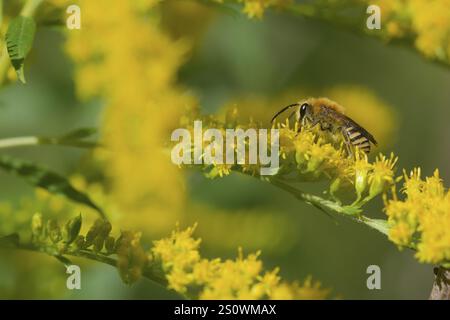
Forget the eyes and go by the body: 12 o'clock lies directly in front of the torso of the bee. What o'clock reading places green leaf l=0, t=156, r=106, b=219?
The green leaf is roughly at 11 o'clock from the bee.

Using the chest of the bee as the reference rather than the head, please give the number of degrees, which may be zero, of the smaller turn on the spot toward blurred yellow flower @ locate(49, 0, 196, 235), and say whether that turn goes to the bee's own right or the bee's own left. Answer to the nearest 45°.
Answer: approximately 45° to the bee's own right

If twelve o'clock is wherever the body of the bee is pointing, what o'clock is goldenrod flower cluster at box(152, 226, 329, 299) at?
The goldenrod flower cluster is roughly at 10 o'clock from the bee.

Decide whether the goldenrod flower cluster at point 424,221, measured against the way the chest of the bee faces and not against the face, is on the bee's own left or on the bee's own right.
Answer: on the bee's own left

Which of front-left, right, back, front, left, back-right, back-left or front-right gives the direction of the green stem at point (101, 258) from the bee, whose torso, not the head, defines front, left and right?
front-left

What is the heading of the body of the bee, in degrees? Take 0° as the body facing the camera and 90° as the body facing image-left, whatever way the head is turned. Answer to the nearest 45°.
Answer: approximately 90°
